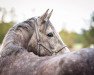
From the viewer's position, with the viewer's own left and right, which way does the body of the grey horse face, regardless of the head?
facing to the left of the viewer
